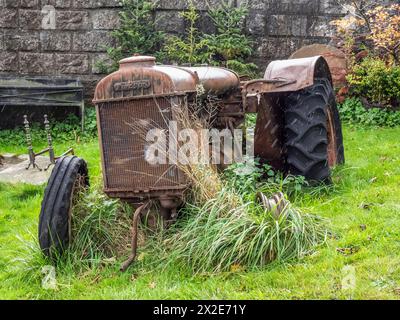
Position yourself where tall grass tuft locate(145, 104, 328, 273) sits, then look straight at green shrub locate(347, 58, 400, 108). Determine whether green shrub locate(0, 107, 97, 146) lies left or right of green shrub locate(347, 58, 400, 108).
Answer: left

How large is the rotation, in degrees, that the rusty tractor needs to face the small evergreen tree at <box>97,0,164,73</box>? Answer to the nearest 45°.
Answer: approximately 135° to its right

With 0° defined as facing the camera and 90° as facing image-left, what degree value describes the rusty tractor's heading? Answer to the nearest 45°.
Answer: approximately 45°

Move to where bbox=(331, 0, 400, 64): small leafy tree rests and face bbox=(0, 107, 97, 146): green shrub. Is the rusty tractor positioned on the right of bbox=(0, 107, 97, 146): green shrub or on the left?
left

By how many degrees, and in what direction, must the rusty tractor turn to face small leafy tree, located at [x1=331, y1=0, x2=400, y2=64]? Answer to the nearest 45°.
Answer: approximately 180°

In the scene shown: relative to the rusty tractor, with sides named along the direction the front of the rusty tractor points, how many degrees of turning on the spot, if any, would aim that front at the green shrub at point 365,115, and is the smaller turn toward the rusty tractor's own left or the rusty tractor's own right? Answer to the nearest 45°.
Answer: approximately 180°

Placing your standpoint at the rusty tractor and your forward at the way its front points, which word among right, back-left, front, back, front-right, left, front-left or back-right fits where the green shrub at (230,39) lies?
back-right

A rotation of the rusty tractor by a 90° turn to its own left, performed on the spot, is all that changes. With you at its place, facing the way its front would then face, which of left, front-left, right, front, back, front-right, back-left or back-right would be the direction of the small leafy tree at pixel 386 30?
left

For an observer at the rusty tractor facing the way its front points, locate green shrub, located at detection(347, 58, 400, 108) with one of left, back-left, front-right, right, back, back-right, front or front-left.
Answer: back
